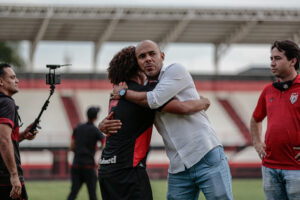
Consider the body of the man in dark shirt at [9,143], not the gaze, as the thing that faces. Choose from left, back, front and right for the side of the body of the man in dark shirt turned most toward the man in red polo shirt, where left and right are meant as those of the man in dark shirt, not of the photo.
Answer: front

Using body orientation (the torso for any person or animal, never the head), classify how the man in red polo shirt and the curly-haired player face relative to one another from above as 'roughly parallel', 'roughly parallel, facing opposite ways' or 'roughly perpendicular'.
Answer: roughly parallel, facing opposite ways

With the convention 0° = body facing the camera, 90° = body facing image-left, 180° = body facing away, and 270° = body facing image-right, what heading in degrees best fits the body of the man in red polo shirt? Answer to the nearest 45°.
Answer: approximately 45°

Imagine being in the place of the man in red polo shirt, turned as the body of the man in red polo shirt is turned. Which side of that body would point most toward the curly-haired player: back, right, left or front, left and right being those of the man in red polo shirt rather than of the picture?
right

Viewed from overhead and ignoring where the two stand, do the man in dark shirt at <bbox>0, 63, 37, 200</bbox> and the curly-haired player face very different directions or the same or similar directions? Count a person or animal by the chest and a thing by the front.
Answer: same or similar directions

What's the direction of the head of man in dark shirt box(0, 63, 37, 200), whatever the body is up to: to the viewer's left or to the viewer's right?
to the viewer's right

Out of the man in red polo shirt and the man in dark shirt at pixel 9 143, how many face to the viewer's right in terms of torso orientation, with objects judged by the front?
1

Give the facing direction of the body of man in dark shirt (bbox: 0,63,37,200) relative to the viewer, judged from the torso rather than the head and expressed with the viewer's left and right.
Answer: facing to the right of the viewer

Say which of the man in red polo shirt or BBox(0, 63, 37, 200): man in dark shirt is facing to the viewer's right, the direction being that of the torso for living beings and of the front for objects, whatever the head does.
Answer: the man in dark shirt

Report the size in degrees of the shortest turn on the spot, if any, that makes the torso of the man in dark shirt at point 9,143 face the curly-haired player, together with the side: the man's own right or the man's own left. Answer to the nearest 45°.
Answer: approximately 45° to the man's own right

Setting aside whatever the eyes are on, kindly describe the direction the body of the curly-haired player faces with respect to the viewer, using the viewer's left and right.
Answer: facing away from the viewer and to the right of the viewer

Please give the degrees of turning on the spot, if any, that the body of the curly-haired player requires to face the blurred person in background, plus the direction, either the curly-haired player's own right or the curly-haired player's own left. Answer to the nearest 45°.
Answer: approximately 45° to the curly-haired player's own left

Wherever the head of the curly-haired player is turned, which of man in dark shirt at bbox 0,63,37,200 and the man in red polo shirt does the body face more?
the man in red polo shirt

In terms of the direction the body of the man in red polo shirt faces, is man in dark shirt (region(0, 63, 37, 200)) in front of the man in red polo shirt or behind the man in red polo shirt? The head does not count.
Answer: in front

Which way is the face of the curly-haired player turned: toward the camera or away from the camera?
away from the camera

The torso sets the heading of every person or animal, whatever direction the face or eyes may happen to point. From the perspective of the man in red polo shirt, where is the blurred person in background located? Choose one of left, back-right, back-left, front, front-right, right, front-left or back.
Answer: right
